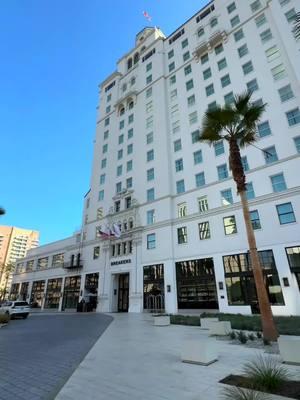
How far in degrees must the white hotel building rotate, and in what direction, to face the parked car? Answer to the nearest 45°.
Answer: approximately 45° to its right

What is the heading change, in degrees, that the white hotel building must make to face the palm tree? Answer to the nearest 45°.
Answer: approximately 45° to its left

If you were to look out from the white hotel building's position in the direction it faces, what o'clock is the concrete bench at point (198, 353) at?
The concrete bench is roughly at 11 o'clock from the white hotel building.

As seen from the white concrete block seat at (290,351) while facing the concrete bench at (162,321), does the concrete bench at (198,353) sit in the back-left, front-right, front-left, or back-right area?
front-left

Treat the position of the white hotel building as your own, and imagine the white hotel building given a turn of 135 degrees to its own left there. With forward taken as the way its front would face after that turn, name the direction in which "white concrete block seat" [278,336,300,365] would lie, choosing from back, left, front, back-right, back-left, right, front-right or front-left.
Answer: right

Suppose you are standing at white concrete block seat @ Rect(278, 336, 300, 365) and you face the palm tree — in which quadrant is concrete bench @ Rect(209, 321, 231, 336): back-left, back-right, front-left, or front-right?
front-left

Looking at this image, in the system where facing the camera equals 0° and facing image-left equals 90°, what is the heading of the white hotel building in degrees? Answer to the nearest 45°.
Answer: approximately 45°
